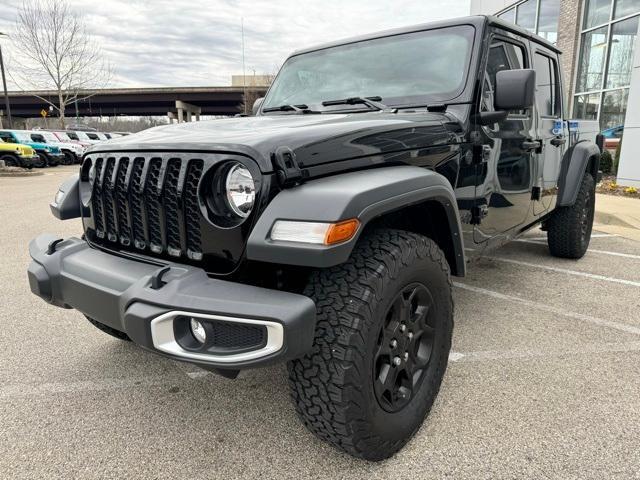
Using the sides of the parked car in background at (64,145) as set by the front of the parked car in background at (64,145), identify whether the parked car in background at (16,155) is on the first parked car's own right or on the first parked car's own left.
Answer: on the first parked car's own right

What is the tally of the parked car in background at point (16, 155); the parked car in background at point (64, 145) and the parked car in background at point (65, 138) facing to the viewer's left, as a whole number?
0

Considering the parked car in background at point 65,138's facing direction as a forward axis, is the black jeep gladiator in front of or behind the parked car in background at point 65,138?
in front

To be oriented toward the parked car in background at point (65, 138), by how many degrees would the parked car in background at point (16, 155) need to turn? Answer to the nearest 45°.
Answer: approximately 135° to its left

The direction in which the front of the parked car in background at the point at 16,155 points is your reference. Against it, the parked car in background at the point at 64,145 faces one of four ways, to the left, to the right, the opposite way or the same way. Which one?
the same way

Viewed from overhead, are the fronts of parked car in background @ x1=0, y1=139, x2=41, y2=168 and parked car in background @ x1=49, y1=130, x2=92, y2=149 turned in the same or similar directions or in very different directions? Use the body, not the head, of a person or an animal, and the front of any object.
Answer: same or similar directions

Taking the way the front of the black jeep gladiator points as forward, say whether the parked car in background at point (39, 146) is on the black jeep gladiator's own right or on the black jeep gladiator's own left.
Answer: on the black jeep gladiator's own right

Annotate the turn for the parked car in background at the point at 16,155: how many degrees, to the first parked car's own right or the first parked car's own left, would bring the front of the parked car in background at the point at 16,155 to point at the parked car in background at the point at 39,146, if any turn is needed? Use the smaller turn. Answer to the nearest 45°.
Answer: approximately 135° to the first parked car's own left

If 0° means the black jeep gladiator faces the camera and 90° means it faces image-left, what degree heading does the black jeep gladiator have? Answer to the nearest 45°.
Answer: approximately 45°

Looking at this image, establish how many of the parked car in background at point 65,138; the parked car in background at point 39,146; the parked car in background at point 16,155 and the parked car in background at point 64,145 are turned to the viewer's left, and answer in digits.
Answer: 0
